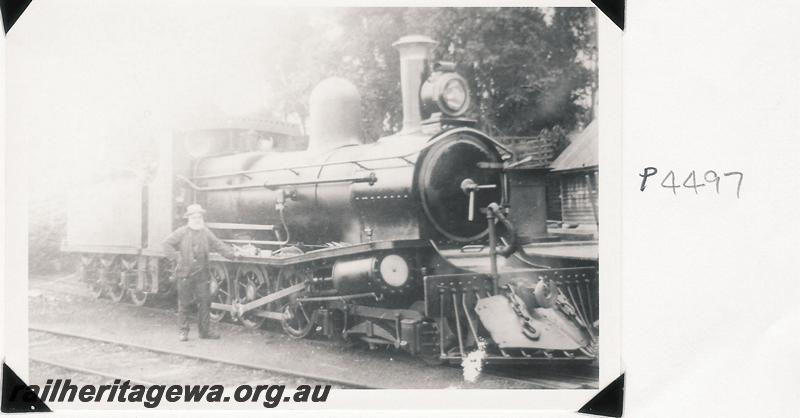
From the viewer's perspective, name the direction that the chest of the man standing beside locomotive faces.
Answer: toward the camera

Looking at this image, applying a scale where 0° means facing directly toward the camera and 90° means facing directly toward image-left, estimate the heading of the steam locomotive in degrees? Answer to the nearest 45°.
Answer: approximately 315°

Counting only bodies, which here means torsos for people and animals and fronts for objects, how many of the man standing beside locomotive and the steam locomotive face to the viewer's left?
0
